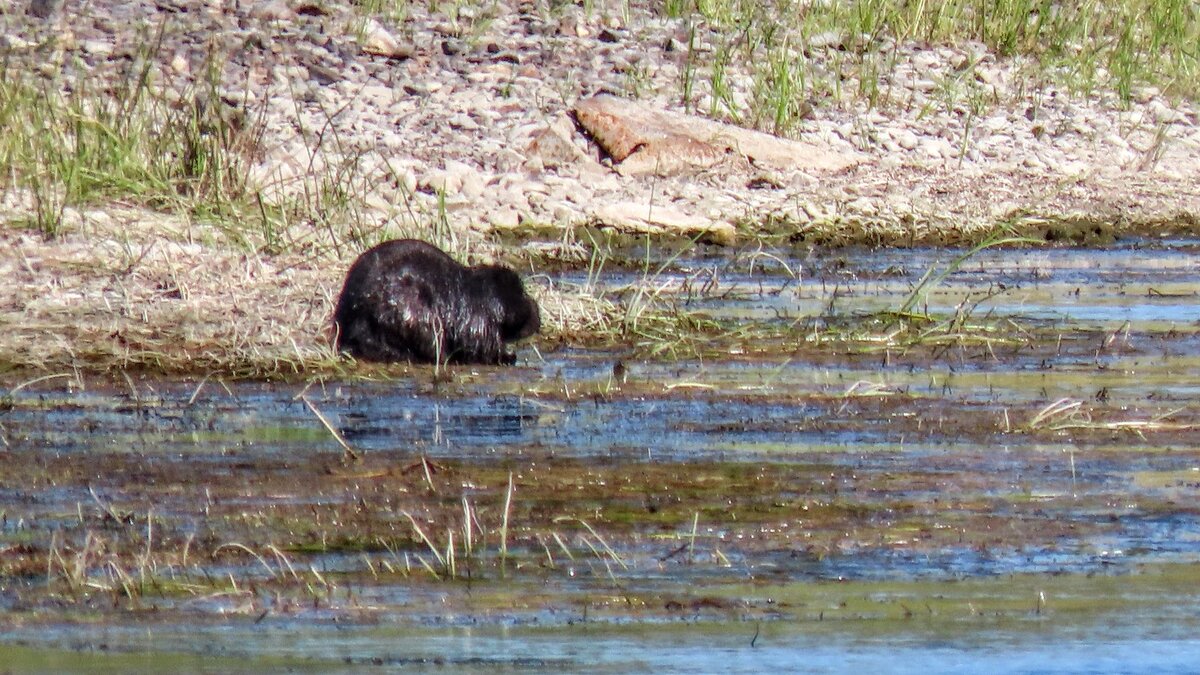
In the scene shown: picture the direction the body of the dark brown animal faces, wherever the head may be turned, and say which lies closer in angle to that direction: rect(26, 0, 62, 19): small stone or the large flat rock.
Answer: the large flat rock

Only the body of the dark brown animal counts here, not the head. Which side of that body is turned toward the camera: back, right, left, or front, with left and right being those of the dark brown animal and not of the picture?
right

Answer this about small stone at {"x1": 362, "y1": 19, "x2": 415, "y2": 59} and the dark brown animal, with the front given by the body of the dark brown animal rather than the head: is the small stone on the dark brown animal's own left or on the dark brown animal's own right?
on the dark brown animal's own left

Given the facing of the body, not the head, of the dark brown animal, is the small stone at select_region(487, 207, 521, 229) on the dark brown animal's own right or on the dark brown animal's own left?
on the dark brown animal's own left

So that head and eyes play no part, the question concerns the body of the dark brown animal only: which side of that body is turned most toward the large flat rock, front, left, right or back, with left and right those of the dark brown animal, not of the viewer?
left
